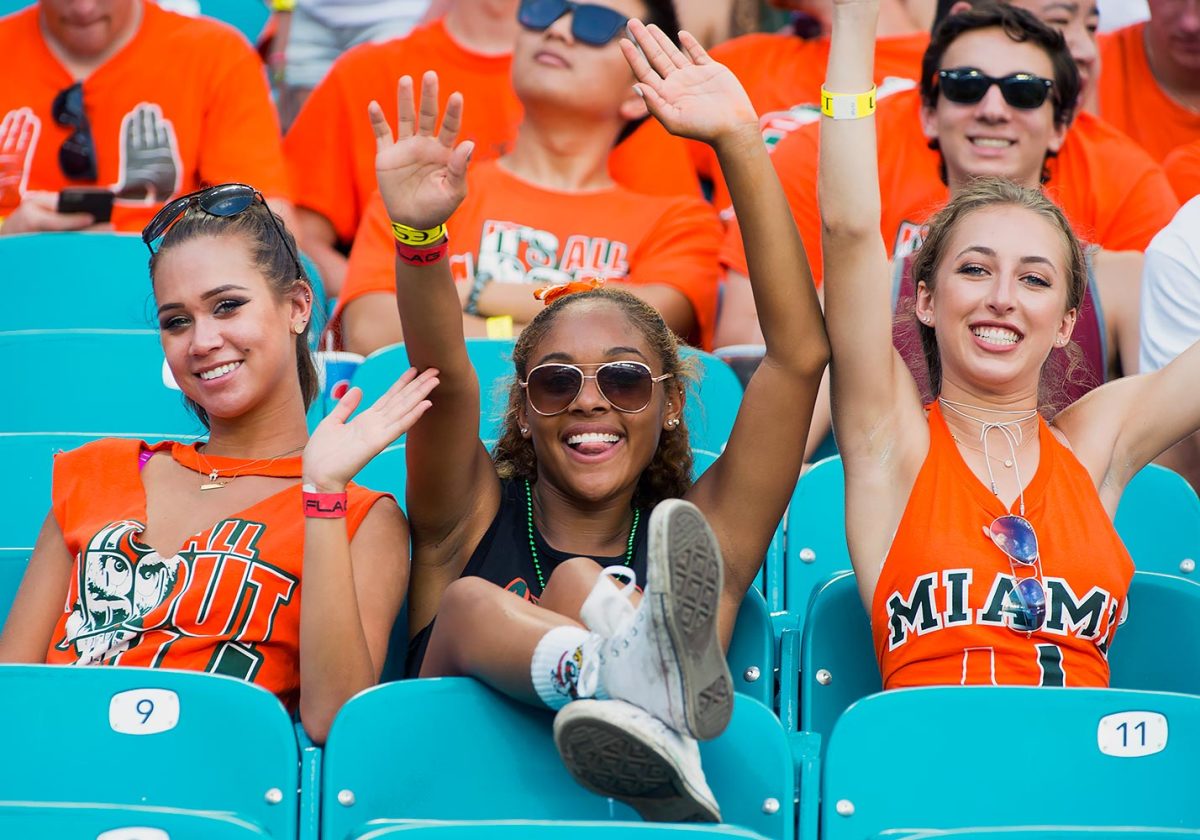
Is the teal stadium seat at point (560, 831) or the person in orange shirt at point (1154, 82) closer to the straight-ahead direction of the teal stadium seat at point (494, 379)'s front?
the teal stadium seat

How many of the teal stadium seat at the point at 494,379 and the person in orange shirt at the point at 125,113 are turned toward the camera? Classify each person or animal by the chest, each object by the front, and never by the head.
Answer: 2

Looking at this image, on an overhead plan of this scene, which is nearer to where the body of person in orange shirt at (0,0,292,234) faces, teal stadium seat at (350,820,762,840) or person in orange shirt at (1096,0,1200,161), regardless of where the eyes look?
the teal stadium seat

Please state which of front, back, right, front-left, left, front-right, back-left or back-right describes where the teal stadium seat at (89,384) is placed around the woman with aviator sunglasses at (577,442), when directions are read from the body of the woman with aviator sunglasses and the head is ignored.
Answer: back-right

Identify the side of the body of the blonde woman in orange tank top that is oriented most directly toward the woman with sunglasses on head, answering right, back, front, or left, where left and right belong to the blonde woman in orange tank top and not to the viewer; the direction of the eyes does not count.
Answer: right

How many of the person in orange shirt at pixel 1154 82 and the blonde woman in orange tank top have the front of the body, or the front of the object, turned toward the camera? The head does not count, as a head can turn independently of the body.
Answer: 2

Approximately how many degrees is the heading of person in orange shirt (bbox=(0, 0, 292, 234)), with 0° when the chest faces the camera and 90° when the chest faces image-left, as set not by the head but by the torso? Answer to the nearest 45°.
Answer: approximately 0°
